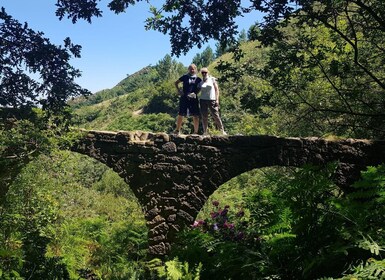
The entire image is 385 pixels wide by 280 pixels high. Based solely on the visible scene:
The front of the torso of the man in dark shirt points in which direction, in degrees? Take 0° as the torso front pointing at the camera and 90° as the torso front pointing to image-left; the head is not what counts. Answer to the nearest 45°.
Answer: approximately 0°

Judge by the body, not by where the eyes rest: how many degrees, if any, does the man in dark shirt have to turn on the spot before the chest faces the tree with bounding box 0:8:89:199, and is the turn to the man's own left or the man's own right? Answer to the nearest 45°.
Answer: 0° — they already face it
